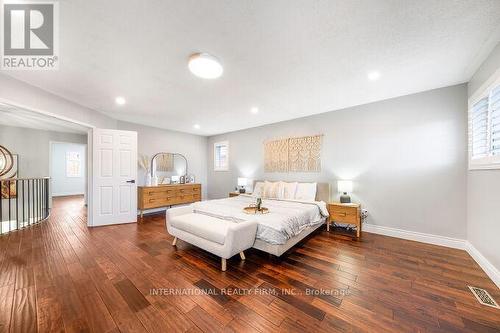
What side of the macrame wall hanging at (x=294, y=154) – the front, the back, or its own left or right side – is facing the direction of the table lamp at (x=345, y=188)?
left

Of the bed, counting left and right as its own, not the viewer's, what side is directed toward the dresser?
right

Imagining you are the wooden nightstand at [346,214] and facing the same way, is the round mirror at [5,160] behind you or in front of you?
in front

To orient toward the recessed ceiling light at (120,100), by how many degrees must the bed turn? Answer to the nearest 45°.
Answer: approximately 45° to its right

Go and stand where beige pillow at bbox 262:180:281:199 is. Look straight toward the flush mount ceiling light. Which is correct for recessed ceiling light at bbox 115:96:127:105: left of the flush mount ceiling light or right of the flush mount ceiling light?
right

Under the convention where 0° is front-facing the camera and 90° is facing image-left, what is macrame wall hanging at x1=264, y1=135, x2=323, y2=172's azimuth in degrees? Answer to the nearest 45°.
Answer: approximately 45°

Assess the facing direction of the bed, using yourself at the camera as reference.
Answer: facing the viewer and to the left of the viewer

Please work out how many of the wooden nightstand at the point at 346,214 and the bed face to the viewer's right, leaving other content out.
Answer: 0

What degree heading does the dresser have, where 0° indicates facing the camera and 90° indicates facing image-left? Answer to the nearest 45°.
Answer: approximately 315°

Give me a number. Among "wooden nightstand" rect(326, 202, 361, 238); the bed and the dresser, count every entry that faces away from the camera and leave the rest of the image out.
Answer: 0

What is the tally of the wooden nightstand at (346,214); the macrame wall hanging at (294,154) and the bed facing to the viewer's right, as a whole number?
0

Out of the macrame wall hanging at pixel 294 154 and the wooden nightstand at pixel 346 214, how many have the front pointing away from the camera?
0

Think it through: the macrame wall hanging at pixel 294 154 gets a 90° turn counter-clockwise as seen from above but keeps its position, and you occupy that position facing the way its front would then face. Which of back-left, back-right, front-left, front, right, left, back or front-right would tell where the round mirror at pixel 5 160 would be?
back-right

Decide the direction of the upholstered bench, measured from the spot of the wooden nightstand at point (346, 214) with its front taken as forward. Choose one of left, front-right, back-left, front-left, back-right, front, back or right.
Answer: front

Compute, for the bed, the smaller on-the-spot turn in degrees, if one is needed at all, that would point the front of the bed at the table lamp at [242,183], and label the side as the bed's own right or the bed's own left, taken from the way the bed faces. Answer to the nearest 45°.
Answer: approximately 135° to the bed's own right

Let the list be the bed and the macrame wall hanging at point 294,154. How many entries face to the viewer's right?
0

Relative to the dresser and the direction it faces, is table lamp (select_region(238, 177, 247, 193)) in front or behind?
in front
